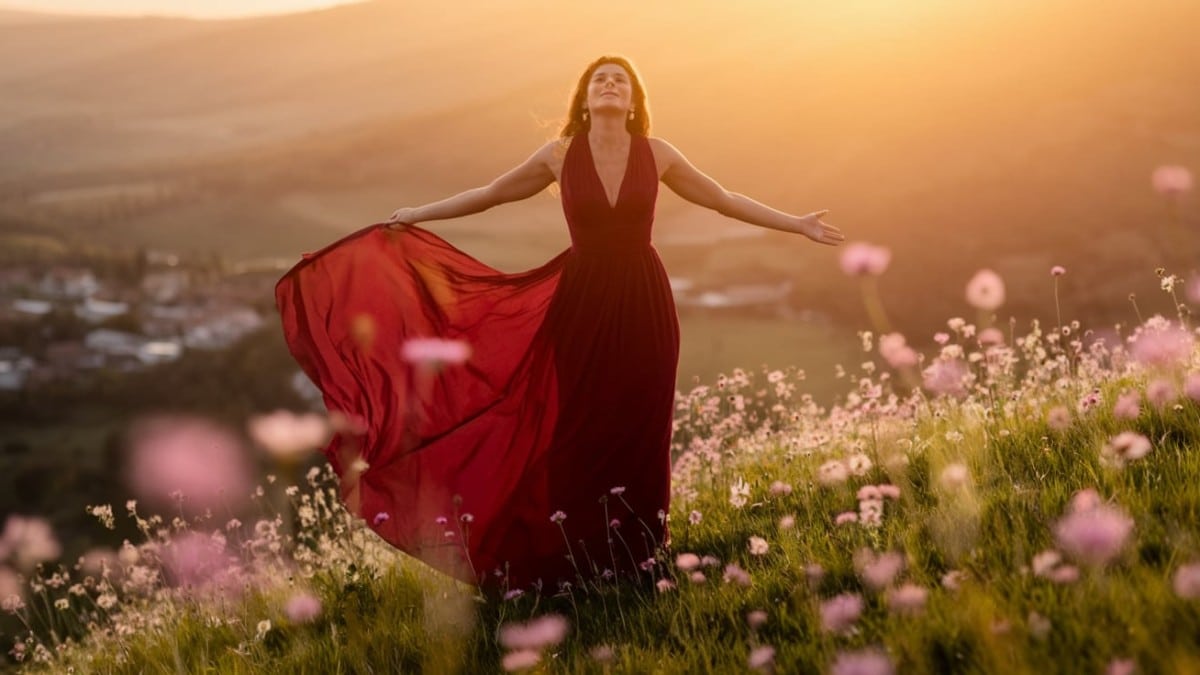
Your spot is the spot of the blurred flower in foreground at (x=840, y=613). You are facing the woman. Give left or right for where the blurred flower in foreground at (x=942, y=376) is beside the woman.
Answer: right

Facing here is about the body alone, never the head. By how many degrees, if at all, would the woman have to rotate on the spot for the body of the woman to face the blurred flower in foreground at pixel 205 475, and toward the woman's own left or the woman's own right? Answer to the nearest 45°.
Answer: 0° — they already face it

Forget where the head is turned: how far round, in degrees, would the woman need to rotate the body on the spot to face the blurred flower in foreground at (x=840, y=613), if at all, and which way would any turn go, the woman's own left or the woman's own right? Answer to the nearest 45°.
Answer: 0° — they already face it

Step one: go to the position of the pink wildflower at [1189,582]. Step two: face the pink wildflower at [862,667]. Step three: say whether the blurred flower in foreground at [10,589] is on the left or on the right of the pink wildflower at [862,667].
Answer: right

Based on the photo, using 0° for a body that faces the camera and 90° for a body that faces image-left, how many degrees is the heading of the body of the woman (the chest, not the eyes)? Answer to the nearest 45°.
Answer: approximately 0°

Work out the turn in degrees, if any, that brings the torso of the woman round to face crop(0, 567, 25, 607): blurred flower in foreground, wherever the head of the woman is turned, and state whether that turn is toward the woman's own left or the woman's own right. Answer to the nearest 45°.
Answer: approximately 90° to the woman's own right
